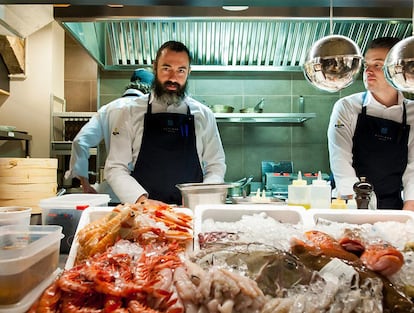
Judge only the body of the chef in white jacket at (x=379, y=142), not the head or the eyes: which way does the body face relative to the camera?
toward the camera

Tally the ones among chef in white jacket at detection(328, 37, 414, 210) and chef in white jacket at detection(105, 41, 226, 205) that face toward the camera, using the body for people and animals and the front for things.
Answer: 2

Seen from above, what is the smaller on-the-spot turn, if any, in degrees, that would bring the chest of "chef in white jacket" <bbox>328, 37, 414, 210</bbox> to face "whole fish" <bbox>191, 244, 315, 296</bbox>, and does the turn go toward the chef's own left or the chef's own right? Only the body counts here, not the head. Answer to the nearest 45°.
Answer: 0° — they already face it

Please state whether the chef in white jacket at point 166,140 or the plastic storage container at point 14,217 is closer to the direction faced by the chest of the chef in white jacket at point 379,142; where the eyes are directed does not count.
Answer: the plastic storage container

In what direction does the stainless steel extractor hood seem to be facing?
toward the camera

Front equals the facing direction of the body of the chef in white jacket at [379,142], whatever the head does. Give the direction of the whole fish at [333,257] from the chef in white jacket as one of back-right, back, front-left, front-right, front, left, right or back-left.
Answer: front

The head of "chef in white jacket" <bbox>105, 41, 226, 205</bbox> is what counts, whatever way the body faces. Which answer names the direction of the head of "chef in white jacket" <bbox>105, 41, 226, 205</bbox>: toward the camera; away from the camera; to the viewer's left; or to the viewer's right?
toward the camera

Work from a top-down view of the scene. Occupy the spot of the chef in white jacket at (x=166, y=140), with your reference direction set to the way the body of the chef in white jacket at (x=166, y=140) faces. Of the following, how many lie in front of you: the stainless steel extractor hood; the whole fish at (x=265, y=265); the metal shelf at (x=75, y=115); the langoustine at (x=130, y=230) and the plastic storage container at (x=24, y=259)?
3

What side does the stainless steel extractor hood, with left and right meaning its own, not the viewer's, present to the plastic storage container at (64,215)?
front

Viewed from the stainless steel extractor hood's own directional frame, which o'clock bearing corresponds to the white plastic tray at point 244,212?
The white plastic tray is roughly at 12 o'clock from the stainless steel extractor hood.

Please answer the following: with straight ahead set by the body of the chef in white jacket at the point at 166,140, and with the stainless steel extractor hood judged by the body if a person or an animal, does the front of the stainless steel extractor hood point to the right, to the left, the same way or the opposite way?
the same way

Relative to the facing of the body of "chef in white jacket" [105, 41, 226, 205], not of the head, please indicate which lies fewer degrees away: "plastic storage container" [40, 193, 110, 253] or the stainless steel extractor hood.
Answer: the plastic storage container

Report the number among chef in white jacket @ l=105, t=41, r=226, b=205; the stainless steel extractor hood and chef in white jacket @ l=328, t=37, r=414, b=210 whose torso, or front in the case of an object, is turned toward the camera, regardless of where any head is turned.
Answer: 3

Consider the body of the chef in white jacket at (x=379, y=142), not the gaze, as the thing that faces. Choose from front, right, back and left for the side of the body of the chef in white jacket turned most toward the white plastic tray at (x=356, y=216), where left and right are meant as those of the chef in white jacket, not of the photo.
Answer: front

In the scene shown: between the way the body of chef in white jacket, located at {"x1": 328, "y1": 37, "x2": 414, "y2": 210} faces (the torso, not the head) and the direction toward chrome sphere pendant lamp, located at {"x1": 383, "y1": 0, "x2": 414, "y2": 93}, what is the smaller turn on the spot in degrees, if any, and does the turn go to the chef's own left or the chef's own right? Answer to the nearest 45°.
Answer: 0° — they already face it

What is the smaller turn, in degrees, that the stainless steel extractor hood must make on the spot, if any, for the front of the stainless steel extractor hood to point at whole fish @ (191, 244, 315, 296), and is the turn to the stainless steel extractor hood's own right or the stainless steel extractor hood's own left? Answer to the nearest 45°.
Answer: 0° — it already faces it

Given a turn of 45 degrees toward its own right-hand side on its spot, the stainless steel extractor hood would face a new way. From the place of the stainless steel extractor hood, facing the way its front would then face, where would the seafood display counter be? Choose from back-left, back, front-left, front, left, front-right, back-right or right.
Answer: front-left

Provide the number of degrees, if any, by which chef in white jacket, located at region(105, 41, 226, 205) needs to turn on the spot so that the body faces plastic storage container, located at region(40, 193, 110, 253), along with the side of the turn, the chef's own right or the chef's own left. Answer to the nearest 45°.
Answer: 0° — they already face it

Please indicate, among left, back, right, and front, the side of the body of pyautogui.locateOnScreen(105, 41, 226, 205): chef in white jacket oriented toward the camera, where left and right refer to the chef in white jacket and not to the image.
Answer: front

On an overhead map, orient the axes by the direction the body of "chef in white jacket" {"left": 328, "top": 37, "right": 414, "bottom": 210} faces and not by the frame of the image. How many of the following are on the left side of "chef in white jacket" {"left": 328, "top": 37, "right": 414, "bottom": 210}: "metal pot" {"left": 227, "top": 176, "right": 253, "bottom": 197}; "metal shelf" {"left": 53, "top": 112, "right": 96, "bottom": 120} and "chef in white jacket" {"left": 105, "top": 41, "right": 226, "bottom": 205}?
0

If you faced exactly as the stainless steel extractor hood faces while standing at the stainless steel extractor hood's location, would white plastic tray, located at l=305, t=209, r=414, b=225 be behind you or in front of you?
in front
